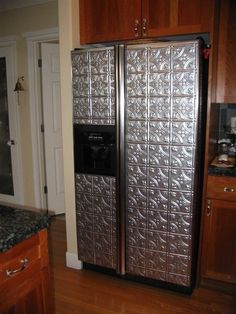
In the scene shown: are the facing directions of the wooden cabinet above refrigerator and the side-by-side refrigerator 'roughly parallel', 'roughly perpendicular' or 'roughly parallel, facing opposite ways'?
roughly parallel

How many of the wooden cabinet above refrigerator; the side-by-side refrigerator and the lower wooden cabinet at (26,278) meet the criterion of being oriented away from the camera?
0

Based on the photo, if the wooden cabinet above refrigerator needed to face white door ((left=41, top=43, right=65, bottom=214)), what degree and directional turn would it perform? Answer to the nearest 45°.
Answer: approximately 90° to its right

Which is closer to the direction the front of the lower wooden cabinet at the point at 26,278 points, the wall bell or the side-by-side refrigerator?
the side-by-side refrigerator

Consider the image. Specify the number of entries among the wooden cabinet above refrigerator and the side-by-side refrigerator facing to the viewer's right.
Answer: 0

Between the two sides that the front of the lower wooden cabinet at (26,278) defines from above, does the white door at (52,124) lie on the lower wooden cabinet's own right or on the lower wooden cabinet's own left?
on the lower wooden cabinet's own left

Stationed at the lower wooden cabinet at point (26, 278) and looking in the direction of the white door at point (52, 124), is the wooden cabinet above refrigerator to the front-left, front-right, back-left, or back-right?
front-right

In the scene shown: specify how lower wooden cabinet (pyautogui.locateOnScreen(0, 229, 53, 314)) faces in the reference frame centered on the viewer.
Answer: facing the viewer and to the right of the viewer

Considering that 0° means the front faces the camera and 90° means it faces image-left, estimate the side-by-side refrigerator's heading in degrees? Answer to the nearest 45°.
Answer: approximately 45°

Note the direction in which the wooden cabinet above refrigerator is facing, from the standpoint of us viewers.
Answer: facing the viewer and to the left of the viewer

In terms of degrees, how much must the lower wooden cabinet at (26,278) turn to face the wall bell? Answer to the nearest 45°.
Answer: approximately 135° to its left
